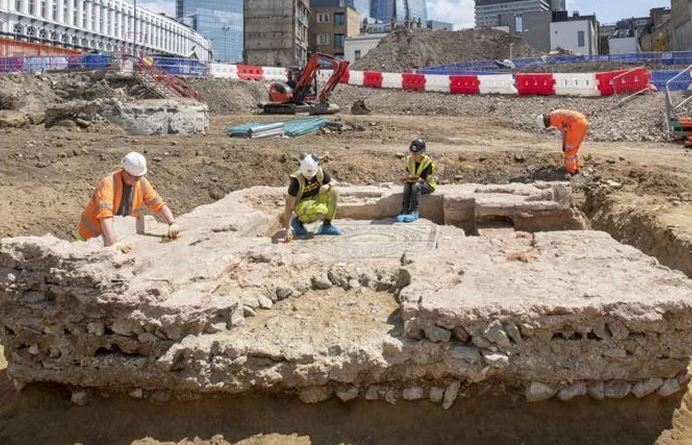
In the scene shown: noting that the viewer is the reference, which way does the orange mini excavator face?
facing to the right of the viewer

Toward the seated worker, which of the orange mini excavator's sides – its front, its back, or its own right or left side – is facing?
right

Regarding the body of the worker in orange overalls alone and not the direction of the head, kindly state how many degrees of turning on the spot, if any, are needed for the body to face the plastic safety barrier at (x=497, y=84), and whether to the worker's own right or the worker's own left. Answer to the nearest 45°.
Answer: approximately 90° to the worker's own right

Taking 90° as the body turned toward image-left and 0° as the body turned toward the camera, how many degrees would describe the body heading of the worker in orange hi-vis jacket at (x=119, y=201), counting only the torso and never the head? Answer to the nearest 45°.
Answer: approximately 315°

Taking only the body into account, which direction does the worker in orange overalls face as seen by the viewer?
to the viewer's left

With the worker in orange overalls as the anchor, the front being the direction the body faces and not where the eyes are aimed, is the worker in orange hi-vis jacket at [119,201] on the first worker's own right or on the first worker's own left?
on the first worker's own left

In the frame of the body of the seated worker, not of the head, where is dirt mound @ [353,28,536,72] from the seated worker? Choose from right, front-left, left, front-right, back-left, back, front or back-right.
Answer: back-right

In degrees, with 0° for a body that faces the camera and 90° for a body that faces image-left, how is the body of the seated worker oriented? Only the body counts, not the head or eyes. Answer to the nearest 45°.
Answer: approximately 45°

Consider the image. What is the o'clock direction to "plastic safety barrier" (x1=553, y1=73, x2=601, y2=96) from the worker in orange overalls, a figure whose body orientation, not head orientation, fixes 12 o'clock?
The plastic safety barrier is roughly at 3 o'clock from the worker in orange overalls.
